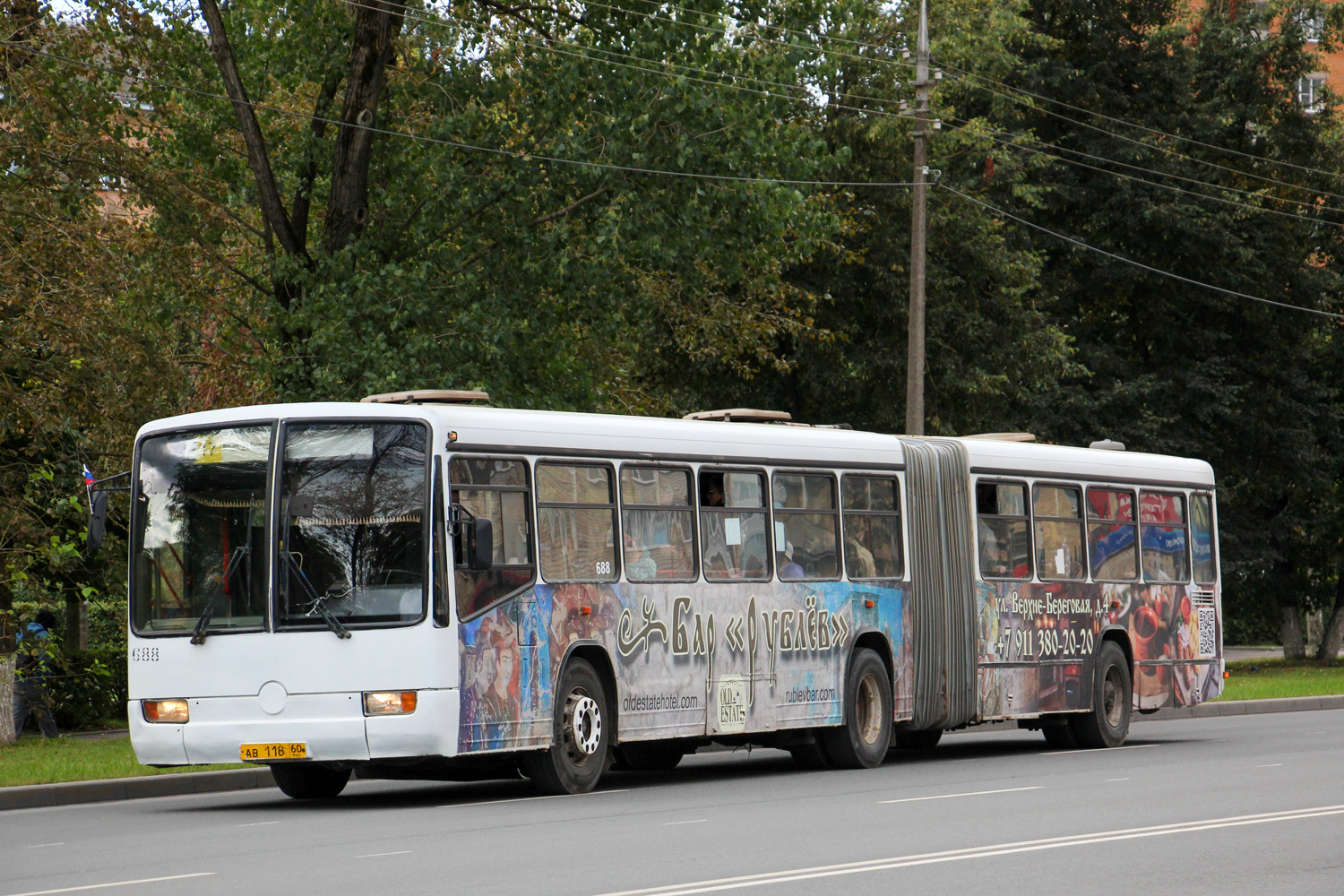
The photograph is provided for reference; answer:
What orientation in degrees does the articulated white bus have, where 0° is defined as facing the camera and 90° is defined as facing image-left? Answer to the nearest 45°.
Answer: approximately 45°

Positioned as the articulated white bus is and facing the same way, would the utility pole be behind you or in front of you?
behind
